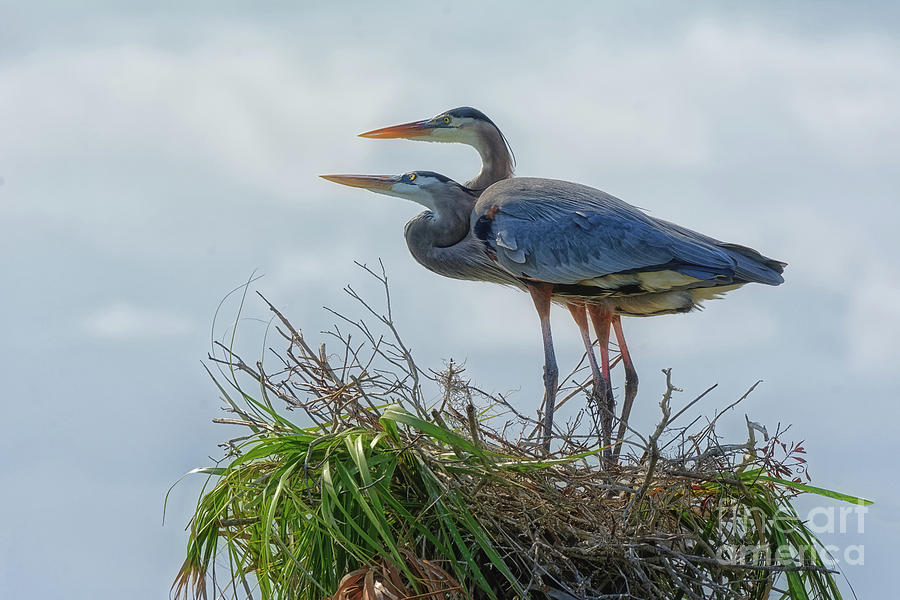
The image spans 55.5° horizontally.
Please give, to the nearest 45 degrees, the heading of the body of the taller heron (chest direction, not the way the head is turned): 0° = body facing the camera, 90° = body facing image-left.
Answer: approximately 90°

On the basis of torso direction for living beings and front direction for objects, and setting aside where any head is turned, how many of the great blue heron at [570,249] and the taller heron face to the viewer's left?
2

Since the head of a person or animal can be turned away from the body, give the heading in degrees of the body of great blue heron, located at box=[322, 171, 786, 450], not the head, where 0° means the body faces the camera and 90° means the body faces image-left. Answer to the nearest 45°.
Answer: approximately 90°
